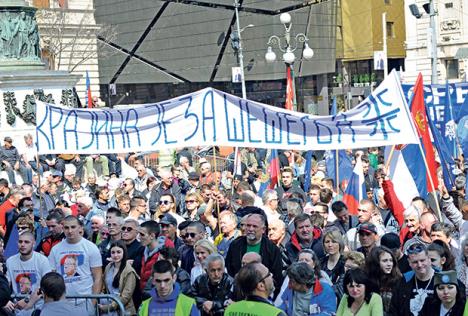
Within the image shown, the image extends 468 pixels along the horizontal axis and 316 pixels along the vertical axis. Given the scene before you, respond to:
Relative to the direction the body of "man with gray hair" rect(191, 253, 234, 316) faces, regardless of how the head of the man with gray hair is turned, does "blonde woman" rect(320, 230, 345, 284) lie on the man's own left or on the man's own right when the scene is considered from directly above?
on the man's own left

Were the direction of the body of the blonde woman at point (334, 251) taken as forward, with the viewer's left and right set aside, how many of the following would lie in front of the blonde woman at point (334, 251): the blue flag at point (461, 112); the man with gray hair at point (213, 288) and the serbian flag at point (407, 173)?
1

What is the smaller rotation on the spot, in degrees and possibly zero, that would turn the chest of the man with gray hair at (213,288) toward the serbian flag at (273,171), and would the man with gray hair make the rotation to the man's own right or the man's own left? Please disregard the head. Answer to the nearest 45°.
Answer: approximately 180°

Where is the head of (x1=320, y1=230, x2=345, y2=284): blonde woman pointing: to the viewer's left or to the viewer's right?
to the viewer's left

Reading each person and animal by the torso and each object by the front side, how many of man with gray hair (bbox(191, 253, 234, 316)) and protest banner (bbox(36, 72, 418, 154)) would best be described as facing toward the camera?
2

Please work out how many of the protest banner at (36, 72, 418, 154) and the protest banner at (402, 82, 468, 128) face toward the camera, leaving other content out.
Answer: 2

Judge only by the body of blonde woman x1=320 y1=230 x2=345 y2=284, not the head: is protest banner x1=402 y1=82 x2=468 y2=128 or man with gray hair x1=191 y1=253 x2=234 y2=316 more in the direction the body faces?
the man with gray hair

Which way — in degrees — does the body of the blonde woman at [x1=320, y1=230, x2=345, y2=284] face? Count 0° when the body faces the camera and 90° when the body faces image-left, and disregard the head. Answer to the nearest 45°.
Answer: approximately 45°

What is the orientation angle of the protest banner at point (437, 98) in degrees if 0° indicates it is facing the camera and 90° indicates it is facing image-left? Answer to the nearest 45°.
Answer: approximately 0°
